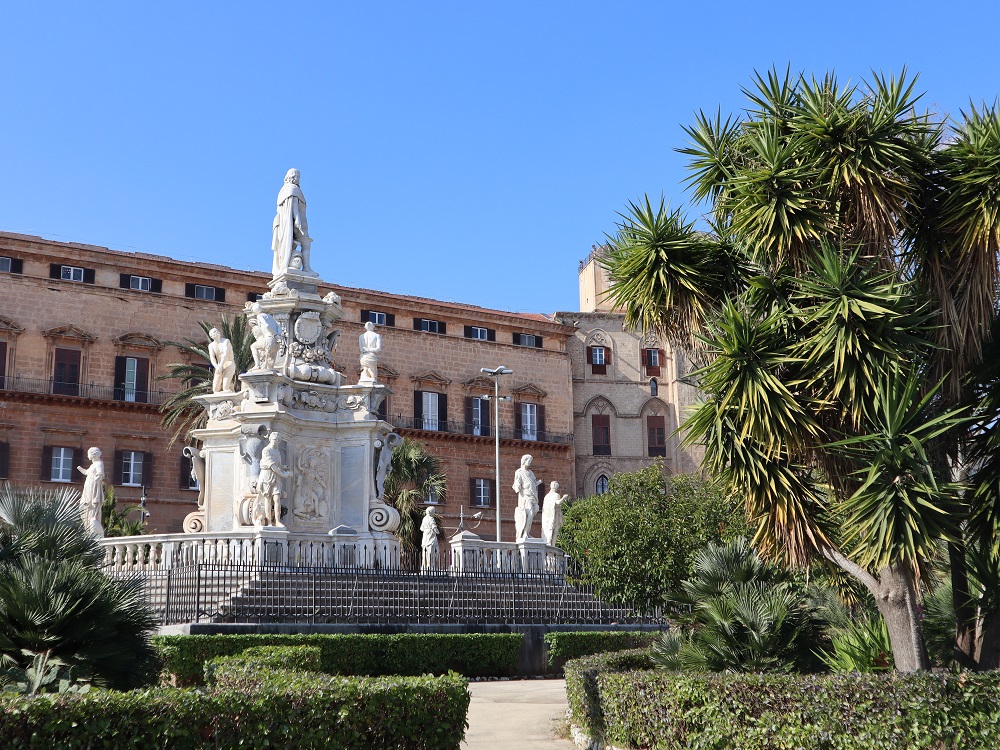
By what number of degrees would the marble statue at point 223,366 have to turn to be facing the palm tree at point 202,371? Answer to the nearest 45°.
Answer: approximately 135° to its right

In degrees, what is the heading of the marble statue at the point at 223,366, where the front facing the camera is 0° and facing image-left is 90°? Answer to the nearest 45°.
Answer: approximately 45°

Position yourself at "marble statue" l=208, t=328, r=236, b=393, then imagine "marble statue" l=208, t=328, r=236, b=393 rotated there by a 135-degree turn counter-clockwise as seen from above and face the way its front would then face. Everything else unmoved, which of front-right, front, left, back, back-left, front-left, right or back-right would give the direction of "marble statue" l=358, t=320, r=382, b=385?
front

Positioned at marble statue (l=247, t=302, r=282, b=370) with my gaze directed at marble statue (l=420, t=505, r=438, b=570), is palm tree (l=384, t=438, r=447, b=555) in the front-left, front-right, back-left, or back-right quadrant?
front-left

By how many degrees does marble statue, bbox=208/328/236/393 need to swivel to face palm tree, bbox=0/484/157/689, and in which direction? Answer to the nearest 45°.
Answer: approximately 45° to its left

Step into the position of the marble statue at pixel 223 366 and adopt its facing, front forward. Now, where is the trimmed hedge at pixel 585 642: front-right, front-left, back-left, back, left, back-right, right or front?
left

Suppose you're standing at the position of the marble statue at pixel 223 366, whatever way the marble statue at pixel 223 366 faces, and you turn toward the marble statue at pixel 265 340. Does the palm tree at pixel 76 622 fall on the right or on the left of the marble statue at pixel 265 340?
right

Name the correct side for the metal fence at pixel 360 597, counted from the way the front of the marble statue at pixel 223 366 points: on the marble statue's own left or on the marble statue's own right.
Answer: on the marble statue's own left
